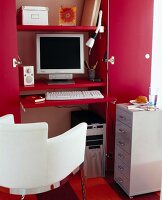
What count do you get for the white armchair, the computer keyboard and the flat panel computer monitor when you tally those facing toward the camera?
2

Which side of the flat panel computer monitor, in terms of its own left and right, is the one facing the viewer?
front

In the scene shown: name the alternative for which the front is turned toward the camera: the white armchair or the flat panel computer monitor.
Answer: the flat panel computer monitor

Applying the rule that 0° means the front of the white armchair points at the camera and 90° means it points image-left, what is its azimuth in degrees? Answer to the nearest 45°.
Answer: approximately 225°

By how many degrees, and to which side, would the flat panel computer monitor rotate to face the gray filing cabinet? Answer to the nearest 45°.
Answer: approximately 45° to its left

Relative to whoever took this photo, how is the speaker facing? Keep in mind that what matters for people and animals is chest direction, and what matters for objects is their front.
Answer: facing the viewer and to the right of the viewer

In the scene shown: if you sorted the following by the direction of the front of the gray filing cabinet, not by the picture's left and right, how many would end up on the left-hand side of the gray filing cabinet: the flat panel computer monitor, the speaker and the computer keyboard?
0

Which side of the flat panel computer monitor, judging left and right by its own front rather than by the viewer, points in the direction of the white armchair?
front

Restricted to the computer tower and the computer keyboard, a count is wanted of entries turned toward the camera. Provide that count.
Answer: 2

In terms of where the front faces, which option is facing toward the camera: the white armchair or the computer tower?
the computer tower

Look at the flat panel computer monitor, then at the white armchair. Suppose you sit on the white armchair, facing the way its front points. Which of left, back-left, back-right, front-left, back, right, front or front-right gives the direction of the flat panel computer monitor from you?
front-left

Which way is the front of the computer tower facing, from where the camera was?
facing the viewer

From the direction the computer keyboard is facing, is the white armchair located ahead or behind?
ahead

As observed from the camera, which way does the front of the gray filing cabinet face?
facing the viewer and to the left of the viewer
